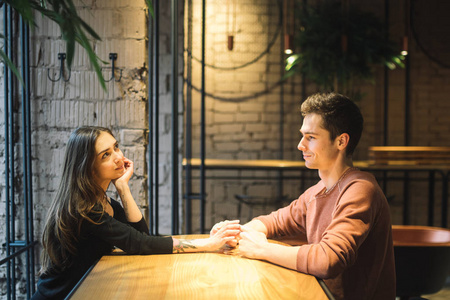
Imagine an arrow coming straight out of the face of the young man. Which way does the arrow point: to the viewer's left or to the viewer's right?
to the viewer's left

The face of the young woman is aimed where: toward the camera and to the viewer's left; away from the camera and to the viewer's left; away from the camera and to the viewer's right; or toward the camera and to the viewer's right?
toward the camera and to the viewer's right

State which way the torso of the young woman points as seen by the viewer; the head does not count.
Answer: to the viewer's right

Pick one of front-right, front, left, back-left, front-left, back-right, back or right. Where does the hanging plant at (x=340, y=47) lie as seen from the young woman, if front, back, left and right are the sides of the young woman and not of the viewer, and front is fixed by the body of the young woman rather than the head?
front-left

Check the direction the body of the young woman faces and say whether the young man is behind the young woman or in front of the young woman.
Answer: in front

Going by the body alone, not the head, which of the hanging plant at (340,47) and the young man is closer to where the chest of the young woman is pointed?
the young man

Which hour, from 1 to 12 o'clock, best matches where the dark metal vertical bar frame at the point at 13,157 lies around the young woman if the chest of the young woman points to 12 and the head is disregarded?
The dark metal vertical bar frame is roughly at 8 o'clock from the young woman.
